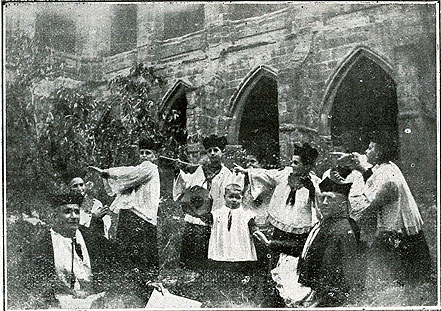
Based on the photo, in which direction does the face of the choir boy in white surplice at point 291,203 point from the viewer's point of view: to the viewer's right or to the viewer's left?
to the viewer's left

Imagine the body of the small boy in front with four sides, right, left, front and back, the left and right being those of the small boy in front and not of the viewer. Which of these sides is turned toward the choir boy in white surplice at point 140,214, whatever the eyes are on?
right

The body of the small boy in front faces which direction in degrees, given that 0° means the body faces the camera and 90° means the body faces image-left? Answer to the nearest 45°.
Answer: approximately 0°

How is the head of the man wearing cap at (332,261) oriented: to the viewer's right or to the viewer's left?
to the viewer's left

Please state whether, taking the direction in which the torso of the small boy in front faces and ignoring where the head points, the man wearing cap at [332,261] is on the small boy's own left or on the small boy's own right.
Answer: on the small boy's own left
